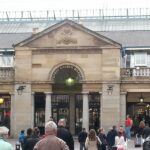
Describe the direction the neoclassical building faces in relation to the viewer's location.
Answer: facing the viewer

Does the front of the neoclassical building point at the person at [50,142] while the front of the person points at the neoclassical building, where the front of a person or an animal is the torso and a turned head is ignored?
yes

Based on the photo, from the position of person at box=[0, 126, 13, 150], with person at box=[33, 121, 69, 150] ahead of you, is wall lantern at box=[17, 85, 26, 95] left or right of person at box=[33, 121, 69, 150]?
left

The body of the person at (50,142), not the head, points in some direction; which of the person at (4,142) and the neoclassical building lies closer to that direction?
the neoclassical building

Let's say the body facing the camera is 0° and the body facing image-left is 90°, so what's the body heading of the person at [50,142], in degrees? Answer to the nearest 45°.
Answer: approximately 180°

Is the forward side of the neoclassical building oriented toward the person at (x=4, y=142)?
yes

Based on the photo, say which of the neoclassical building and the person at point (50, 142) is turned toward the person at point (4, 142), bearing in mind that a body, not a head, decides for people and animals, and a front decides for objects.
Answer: the neoclassical building

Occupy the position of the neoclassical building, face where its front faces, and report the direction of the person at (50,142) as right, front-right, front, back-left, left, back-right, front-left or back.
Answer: front

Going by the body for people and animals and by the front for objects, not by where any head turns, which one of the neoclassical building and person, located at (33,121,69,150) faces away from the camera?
the person

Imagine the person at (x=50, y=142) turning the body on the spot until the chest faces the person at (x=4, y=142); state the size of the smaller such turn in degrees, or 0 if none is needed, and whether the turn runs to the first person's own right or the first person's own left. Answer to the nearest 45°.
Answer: approximately 135° to the first person's own left

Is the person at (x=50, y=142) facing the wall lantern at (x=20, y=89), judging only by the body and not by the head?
yes

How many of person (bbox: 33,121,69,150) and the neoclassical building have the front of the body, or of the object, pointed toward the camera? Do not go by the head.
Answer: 1

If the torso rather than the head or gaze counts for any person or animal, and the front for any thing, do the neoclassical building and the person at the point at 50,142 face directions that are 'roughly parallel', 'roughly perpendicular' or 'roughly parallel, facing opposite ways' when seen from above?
roughly parallel, facing opposite ways

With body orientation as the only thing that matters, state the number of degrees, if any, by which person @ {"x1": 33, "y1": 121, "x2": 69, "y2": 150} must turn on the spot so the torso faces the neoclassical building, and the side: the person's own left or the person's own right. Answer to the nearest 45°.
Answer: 0° — they already face it
